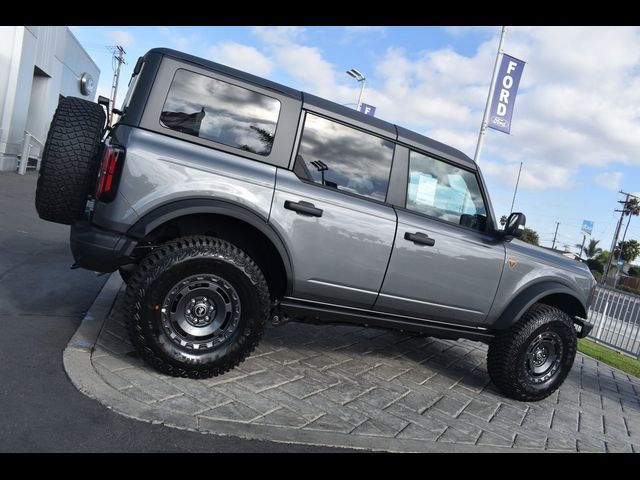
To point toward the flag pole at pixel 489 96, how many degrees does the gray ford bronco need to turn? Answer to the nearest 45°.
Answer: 0° — it already faces it

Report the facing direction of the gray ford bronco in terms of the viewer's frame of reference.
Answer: facing away from the viewer and to the right of the viewer

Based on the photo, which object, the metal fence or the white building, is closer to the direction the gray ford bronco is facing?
the metal fence

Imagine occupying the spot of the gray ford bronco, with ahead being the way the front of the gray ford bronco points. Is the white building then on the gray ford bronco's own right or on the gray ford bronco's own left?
on the gray ford bronco's own left

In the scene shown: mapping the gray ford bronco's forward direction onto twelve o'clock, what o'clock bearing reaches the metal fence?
The metal fence is roughly at 12 o'clock from the gray ford bronco.

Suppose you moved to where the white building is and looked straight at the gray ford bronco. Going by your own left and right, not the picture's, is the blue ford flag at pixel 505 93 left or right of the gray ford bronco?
left
